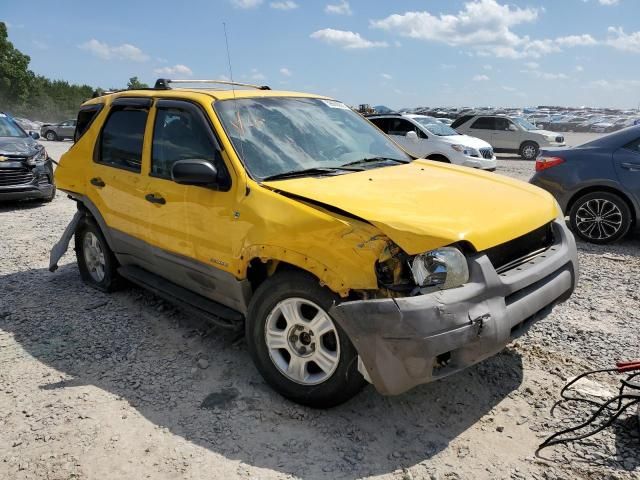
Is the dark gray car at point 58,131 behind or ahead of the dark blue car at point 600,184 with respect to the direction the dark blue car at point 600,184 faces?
behind

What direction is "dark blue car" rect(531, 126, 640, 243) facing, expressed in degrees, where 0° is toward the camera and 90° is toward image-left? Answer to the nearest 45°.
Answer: approximately 270°

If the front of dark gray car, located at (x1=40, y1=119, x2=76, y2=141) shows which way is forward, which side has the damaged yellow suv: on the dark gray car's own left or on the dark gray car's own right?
on the dark gray car's own left

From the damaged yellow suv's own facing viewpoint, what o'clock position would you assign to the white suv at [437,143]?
The white suv is roughly at 8 o'clock from the damaged yellow suv.

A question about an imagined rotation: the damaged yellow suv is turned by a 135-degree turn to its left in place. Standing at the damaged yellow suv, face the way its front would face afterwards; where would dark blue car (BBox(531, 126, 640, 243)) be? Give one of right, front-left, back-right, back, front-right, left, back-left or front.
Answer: front-right

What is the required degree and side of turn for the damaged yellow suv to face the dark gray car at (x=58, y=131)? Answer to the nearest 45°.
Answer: approximately 180°

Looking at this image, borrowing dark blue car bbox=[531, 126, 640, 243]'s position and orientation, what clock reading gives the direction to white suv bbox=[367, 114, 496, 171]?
The white suv is roughly at 8 o'clock from the dark blue car.

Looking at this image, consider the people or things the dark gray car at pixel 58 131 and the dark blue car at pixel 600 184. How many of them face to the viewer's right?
1

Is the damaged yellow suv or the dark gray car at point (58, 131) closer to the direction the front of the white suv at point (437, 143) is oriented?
the damaged yellow suv

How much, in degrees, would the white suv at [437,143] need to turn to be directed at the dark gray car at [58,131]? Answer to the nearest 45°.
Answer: approximately 180°

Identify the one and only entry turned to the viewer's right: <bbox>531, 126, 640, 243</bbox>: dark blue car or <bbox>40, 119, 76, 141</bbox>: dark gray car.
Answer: <bbox>531, 126, 640, 243</bbox>: dark blue car

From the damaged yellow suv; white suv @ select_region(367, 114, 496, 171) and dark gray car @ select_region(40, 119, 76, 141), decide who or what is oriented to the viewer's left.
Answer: the dark gray car

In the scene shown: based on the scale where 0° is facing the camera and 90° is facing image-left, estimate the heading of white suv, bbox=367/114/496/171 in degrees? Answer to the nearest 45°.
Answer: approximately 315°
